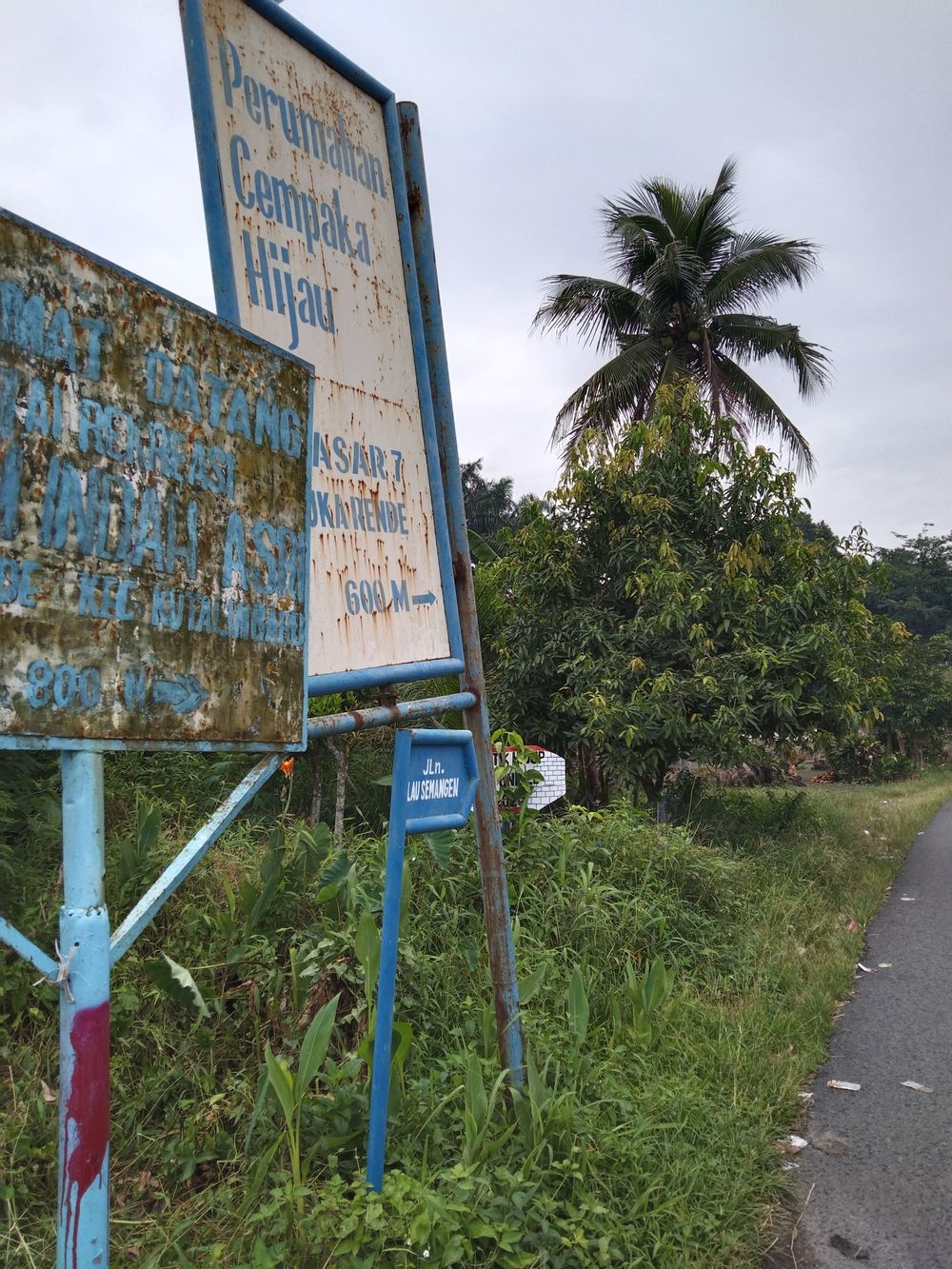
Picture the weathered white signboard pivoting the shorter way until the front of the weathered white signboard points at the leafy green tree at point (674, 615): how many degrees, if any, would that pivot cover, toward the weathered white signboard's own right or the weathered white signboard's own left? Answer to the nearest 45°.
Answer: approximately 90° to the weathered white signboard's own left

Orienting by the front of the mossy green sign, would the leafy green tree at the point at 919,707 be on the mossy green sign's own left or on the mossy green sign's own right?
on the mossy green sign's own left

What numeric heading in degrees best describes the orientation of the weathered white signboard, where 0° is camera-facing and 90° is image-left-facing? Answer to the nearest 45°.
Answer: approximately 315°

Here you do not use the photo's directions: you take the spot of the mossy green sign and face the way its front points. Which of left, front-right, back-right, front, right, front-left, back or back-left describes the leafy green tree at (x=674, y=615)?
left

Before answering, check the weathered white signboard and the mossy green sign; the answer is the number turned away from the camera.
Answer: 0

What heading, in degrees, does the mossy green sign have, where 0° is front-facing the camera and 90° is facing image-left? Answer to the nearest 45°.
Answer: approximately 315°

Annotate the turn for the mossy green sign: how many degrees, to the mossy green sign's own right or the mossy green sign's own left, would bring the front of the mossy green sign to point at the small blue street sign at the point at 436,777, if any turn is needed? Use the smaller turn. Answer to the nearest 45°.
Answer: approximately 90° to the mossy green sign's own left

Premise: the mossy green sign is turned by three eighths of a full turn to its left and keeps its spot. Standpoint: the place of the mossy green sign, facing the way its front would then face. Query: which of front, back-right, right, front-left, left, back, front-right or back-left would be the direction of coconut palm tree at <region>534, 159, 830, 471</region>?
front-right
